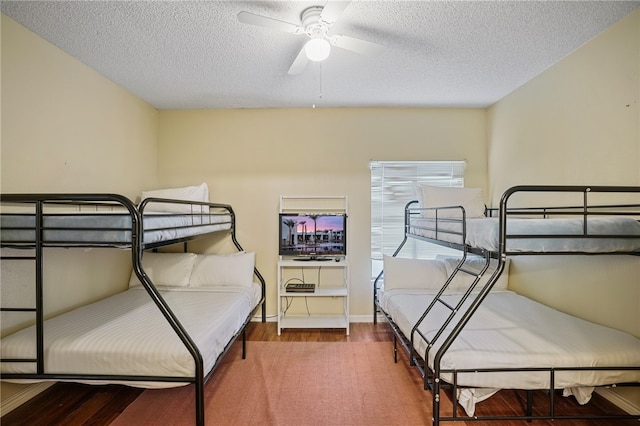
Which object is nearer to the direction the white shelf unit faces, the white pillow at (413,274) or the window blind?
the white pillow

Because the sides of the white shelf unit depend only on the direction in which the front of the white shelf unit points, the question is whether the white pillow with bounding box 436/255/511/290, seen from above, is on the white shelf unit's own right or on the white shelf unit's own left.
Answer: on the white shelf unit's own left

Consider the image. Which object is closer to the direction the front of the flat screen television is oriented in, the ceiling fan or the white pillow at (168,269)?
the ceiling fan

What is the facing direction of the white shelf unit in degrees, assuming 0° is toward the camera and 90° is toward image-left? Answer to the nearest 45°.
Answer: approximately 0°

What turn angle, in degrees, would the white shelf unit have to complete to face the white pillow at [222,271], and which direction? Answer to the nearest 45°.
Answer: approximately 45° to its right

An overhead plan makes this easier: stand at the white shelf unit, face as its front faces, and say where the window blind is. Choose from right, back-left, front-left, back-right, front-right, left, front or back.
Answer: left

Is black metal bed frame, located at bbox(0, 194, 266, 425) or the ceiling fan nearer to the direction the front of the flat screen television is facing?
the ceiling fan

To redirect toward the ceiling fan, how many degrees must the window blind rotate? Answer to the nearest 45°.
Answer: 0° — it already faces it

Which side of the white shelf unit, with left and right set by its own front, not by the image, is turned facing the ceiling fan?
front

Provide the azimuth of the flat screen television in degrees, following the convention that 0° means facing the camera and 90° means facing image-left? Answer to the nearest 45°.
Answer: approximately 0°

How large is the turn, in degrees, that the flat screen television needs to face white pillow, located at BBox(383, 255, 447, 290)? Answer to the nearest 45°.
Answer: approximately 45° to its left

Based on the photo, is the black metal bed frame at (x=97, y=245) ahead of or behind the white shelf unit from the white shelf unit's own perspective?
ahead
